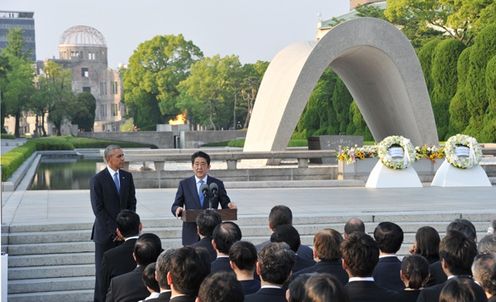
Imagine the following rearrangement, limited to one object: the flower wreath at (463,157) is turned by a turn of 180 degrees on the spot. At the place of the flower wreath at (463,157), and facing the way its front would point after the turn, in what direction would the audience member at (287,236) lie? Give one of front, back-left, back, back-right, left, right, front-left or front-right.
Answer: back

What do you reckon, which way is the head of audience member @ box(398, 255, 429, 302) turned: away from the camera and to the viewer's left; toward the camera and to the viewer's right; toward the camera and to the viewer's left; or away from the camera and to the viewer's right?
away from the camera and to the viewer's left

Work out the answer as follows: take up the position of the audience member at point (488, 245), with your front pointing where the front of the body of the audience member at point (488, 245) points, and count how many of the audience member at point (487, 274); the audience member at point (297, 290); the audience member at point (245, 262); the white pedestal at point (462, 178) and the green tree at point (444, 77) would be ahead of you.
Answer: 2

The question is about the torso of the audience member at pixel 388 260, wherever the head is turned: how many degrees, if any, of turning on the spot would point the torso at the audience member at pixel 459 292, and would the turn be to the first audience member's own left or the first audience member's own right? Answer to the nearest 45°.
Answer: approximately 180°

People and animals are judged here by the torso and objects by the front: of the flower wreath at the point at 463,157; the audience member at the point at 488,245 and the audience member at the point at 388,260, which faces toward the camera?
the flower wreath

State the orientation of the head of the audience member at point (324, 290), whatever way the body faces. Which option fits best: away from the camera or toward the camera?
away from the camera

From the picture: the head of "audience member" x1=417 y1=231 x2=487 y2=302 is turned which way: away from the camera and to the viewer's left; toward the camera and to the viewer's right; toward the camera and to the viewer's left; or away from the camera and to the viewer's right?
away from the camera and to the viewer's left

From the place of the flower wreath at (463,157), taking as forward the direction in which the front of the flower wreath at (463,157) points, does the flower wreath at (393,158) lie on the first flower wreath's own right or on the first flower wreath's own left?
on the first flower wreath's own right

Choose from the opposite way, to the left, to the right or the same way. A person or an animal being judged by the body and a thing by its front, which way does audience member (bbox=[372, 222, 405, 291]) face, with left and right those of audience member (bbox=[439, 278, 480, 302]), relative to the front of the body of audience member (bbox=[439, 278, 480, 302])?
the same way

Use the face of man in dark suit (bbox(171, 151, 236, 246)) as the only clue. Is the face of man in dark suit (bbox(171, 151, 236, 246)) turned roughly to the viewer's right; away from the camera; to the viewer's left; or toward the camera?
toward the camera

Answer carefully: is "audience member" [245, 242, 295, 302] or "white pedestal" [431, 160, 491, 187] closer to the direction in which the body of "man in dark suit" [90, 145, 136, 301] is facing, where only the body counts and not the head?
the audience member

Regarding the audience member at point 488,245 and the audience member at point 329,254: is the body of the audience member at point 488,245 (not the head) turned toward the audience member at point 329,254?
no

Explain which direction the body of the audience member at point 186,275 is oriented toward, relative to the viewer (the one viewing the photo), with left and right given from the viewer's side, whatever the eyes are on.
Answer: facing away from the viewer

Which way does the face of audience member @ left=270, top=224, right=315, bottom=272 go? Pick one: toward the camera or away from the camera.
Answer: away from the camera

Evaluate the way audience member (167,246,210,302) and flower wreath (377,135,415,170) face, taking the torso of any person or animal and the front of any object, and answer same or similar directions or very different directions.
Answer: very different directions

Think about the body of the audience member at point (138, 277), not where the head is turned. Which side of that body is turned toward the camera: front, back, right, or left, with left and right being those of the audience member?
back

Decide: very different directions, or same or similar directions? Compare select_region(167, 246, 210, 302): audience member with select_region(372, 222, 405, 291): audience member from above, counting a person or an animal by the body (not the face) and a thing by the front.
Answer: same or similar directions

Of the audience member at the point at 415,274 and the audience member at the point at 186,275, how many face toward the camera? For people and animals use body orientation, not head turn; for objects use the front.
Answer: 0

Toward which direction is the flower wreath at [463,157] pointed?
toward the camera
